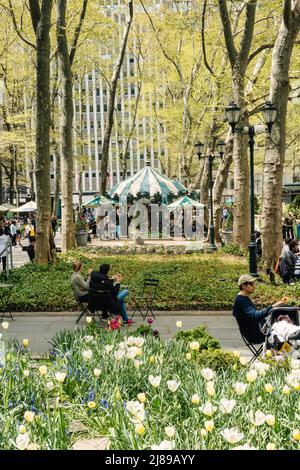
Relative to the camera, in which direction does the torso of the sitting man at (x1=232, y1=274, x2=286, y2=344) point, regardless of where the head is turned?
to the viewer's right

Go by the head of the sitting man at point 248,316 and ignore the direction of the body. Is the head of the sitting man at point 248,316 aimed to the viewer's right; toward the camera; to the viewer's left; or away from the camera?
to the viewer's right
